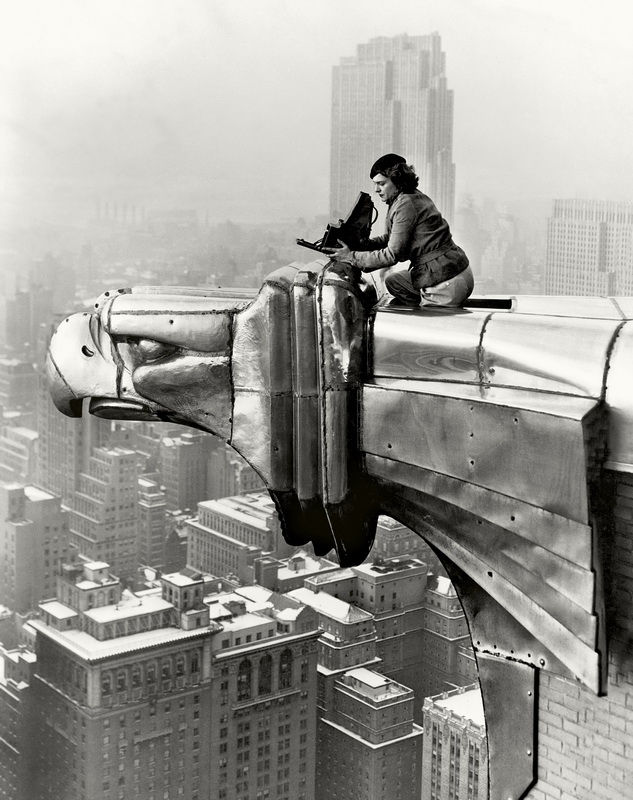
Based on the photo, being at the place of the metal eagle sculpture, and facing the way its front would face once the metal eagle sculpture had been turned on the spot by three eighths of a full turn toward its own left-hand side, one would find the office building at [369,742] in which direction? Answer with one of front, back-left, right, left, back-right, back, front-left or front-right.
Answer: back-left

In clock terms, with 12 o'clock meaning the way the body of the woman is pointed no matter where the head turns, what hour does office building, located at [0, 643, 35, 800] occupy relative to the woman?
The office building is roughly at 2 o'clock from the woman.

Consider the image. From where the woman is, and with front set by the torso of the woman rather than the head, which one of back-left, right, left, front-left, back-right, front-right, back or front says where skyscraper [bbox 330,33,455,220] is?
right

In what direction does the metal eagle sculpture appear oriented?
to the viewer's left

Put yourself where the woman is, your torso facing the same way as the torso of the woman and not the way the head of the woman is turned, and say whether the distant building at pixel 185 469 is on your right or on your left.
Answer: on your right

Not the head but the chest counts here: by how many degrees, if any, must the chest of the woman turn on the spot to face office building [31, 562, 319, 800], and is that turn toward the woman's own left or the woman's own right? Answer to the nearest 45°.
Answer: approximately 90° to the woman's own right

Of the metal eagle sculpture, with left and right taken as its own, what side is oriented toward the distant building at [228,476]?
right

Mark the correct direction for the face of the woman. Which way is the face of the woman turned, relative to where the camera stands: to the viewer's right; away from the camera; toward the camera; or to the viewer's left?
to the viewer's left

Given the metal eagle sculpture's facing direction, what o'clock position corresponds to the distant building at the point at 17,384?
The distant building is roughly at 2 o'clock from the metal eagle sculpture.

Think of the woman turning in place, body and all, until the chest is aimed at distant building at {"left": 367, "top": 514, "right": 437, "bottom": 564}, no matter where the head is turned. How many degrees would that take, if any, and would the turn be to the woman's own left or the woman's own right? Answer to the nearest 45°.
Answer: approximately 90° to the woman's own right

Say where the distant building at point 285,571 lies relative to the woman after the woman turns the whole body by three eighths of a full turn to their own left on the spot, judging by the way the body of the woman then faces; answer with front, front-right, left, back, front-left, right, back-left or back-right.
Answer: back-left

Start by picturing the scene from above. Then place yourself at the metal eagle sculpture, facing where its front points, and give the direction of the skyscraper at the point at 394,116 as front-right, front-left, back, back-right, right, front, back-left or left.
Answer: right

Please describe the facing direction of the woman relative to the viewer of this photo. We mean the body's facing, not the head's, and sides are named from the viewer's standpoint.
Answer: facing to the left of the viewer
